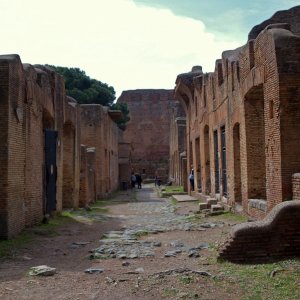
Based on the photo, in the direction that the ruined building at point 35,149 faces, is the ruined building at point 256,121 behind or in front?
in front

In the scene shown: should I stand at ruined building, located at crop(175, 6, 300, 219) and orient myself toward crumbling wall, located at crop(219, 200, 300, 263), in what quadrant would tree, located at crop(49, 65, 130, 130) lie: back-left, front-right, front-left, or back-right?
back-right

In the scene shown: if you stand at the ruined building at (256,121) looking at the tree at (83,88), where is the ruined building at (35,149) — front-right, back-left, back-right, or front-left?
front-left

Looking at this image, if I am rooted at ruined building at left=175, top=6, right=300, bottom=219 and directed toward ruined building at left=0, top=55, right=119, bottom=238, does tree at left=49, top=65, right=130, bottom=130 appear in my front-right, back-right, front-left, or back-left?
front-right

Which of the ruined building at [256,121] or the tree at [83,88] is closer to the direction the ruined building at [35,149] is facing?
the ruined building

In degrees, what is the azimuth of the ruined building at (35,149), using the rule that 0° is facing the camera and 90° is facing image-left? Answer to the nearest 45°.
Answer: approximately 270°

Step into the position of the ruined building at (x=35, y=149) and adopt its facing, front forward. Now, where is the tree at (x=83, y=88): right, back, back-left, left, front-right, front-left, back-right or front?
left
